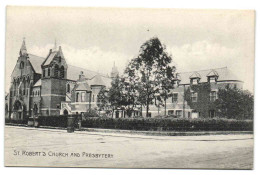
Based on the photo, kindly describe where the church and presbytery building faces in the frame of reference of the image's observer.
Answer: facing the viewer and to the left of the viewer

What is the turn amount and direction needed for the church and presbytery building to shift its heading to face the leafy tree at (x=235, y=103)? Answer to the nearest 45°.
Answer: approximately 135° to its left
